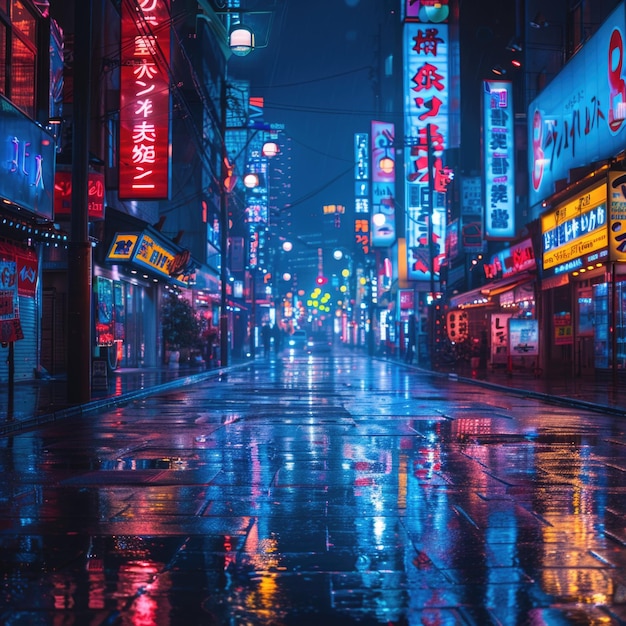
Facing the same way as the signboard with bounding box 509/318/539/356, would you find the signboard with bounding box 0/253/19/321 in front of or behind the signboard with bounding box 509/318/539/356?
in front

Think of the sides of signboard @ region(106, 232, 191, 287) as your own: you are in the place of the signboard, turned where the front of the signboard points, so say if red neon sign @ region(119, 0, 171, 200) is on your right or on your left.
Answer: on your right

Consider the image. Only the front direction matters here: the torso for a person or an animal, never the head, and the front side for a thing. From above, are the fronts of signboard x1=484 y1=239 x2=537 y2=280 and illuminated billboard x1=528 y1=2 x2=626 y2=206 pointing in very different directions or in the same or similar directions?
same or similar directions

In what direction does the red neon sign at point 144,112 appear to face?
toward the camera

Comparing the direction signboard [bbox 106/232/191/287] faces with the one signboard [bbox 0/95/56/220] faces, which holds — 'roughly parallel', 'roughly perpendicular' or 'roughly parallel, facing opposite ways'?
roughly parallel

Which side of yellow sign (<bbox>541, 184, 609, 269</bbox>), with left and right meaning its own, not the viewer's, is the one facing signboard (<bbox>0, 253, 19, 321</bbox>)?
front

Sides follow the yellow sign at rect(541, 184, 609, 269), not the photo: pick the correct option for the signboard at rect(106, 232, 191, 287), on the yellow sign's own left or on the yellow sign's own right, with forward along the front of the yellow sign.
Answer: on the yellow sign's own right

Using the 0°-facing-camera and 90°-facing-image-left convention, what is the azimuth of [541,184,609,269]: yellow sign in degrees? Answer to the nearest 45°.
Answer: approximately 45°

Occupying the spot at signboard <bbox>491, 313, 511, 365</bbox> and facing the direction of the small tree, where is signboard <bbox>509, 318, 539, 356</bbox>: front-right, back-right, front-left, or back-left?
back-left

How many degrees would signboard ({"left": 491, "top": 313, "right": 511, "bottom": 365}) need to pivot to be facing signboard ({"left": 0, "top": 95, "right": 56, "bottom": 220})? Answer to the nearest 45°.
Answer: approximately 45° to its right

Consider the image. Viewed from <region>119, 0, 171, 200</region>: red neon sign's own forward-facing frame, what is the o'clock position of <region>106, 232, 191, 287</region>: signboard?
The signboard is roughly at 6 o'clock from the red neon sign.

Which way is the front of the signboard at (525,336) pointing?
toward the camera

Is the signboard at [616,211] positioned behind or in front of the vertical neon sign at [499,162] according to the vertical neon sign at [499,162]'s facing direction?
in front
